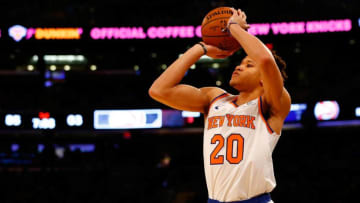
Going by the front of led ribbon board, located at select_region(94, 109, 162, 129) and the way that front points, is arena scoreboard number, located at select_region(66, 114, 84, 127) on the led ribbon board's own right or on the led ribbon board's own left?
on the led ribbon board's own right

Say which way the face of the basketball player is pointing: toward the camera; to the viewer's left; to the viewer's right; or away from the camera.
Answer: to the viewer's left

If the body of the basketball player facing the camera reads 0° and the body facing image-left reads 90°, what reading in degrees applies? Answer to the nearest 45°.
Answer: approximately 45°

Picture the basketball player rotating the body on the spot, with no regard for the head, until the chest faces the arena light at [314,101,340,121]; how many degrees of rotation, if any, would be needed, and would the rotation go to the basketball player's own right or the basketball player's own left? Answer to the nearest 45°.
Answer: approximately 135° to the basketball player's own right

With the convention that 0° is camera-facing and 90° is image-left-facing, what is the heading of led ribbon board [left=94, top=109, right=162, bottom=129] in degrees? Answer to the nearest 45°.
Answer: approximately 0°

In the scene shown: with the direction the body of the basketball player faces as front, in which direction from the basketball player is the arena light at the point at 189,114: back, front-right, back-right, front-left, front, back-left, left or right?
back-right

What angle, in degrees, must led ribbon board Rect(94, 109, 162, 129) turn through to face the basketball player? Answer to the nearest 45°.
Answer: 0° — it already faces them

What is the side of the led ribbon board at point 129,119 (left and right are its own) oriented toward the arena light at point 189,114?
left
